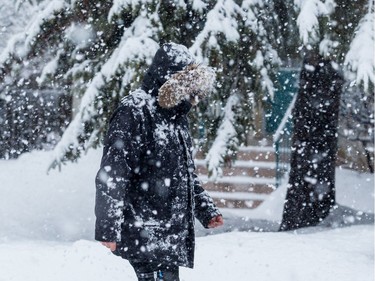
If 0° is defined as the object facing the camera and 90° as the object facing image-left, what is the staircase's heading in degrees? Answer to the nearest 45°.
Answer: approximately 0°

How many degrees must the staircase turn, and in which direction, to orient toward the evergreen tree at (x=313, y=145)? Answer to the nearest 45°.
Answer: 0° — it already faces it

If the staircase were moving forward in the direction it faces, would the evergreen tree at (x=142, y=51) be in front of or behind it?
in front
